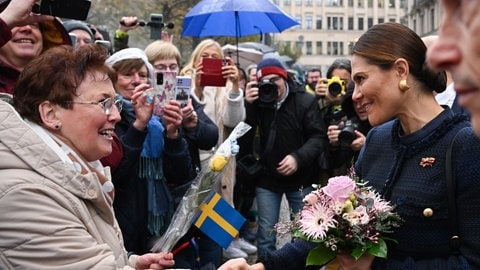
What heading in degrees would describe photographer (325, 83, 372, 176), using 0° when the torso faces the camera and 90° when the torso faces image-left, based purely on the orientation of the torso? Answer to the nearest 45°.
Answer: approximately 45°

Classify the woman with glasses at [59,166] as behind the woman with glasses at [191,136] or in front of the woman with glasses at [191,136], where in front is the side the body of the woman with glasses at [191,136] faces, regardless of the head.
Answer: in front

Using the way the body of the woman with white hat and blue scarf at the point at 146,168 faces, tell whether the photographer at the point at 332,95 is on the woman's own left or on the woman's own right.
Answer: on the woman's own left

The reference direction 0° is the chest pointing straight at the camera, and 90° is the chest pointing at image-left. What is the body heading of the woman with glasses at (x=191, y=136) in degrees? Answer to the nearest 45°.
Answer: approximately 0°

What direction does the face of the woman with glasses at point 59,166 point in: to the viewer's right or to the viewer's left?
to the viewer's right

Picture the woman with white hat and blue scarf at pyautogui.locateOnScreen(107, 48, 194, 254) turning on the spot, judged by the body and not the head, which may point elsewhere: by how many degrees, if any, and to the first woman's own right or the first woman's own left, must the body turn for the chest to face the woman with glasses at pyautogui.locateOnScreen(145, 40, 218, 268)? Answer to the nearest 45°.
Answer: approximately 90° to the first woman's own left

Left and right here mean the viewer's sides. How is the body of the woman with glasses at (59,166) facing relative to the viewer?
facing to the right of the viewer

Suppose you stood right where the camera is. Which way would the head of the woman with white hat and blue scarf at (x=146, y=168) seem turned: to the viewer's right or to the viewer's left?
to the viewer's right
